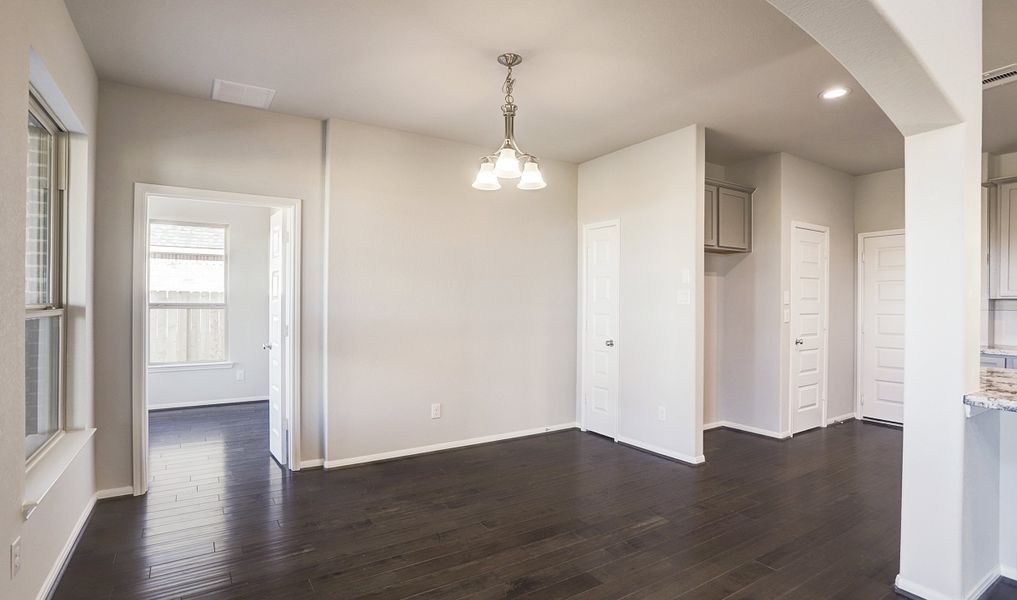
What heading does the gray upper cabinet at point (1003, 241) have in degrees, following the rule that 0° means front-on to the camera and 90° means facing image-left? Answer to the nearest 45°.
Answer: approximately 0°

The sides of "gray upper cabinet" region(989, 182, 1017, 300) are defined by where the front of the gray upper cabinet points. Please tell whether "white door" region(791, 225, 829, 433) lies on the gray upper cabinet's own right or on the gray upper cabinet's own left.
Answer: on the gray upper cabinet's own right

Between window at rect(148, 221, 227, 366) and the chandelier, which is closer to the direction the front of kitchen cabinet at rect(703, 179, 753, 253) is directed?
the chandelier

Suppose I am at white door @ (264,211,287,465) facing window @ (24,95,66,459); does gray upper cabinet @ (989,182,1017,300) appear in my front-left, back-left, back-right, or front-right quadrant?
back-left

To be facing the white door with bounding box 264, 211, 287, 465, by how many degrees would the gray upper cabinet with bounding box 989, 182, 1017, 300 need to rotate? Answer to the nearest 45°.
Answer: approximately 45° to its right

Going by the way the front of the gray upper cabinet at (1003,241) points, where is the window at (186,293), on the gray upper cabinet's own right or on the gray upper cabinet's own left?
on the gray upper cabinet's own right

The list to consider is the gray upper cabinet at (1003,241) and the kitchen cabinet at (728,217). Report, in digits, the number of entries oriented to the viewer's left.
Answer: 0

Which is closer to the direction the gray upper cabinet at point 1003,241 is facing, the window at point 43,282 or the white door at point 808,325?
the window

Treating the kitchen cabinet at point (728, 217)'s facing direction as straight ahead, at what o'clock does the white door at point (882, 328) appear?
The white door is roughly at 9 o'clock from the kitchen cabinet.

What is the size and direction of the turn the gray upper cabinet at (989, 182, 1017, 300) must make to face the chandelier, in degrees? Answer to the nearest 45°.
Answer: approximately 45° to its right

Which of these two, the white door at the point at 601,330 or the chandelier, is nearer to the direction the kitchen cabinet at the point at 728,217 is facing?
the chandelier

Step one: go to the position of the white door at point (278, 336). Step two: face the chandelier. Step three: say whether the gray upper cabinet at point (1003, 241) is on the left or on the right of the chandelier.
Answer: left

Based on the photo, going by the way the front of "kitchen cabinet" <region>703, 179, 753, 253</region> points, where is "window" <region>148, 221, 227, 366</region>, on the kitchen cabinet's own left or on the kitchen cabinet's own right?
on the kitchen cabinet's own right

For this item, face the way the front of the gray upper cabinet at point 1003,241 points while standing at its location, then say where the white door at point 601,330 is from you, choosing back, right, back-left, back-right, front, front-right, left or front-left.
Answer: front-right

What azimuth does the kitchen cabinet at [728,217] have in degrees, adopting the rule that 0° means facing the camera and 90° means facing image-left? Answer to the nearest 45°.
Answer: approximately 315°
